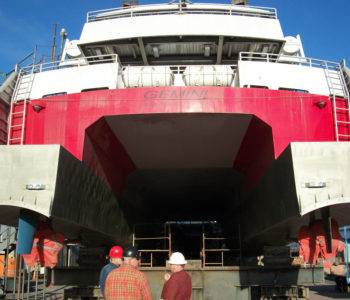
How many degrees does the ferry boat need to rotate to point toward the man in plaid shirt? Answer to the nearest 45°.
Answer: approximately 180°

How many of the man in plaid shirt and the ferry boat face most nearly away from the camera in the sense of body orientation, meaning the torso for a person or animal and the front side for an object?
2

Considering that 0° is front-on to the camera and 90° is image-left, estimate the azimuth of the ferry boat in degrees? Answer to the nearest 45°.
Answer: approximately 180°

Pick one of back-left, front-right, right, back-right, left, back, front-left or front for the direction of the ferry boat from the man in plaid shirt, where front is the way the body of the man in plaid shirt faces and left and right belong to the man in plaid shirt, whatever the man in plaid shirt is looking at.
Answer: front

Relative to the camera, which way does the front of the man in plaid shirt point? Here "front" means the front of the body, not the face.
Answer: away from the camera

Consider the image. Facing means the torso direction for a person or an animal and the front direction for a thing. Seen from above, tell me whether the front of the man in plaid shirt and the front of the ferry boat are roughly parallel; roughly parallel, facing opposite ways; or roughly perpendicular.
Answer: roughly parallel
